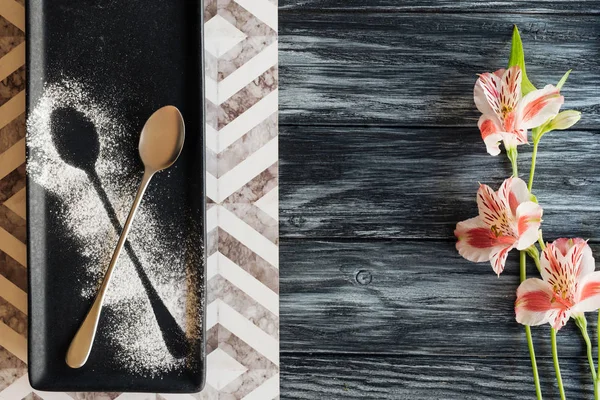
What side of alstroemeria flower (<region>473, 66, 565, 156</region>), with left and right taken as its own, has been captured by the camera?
front
